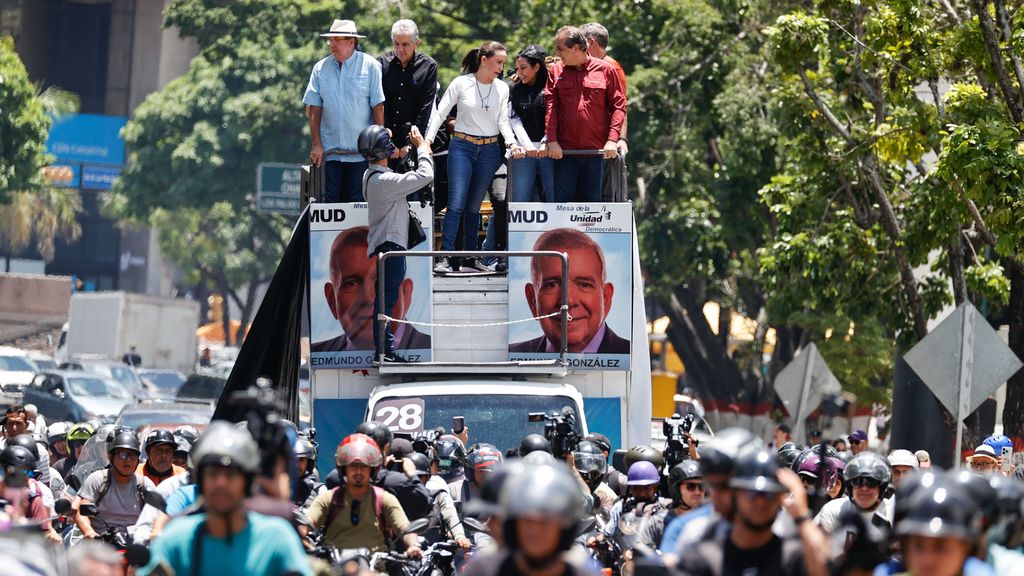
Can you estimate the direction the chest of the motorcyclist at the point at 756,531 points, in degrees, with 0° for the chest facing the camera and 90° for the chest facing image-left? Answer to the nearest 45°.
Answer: approximately 0°

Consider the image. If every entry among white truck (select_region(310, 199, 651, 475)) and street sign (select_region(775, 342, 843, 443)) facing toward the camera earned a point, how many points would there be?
1

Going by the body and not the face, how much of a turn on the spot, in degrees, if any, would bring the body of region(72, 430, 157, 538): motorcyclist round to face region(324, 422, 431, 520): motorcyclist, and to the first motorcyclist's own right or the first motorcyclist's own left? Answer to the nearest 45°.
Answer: approximately 45° to the first motorcyclist's own left

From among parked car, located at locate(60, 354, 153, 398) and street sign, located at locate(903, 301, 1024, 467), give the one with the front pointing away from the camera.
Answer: the street sign

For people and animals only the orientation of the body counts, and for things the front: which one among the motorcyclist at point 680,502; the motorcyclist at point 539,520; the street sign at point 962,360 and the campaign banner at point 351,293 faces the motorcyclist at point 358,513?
the campaign banner

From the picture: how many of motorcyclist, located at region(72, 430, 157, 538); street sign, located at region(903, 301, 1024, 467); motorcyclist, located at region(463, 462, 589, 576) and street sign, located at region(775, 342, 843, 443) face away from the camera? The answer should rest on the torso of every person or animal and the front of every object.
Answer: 2

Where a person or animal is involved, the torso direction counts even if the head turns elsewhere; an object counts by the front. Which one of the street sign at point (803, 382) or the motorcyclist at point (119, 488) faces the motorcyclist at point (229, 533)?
the motorcyclist at point (119, 488)

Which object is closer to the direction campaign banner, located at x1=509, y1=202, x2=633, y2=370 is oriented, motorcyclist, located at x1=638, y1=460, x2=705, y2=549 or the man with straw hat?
the motorcyclist

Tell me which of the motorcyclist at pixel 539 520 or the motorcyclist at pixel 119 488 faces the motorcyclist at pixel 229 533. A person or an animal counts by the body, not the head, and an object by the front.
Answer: the motorcyclist at pixel 119 488

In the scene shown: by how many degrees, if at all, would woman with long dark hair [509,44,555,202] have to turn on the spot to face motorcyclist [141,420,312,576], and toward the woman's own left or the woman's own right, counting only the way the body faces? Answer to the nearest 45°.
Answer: approximately 45° to the woman's own left
